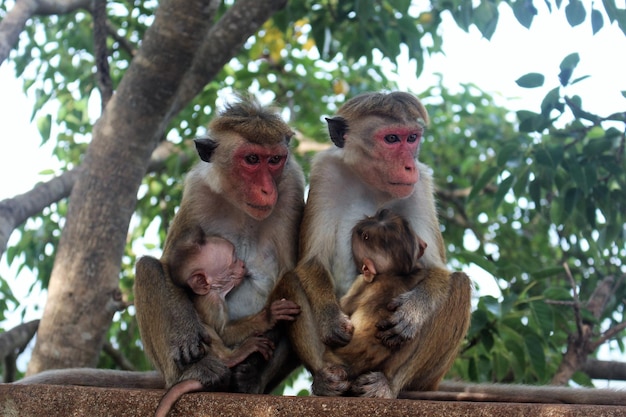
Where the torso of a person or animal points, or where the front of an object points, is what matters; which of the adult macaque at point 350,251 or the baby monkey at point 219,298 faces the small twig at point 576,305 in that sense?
the baby monkey

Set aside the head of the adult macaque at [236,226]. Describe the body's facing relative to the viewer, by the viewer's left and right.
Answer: facing the viewer and to the right of the viewer

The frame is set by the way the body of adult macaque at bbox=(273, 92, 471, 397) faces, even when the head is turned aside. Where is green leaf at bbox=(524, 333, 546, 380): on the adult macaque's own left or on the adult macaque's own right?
on the adult macaque's own left

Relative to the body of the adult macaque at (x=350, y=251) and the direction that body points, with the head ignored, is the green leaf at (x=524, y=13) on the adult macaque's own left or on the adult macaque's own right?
on the adult macaque's own left

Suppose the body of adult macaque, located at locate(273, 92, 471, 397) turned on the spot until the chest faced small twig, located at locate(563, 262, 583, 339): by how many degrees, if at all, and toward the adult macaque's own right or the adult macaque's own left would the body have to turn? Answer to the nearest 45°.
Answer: approximately 135° to the adult macaque's own left

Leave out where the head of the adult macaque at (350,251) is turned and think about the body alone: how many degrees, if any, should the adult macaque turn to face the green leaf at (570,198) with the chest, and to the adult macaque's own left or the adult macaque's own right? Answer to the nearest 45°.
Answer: approximately 135° to the adult macaque's own left

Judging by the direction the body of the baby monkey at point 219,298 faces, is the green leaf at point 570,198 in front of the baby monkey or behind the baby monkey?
in front

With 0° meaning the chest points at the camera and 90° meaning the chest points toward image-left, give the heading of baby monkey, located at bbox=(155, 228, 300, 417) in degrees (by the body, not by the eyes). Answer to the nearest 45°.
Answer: approximately 270°

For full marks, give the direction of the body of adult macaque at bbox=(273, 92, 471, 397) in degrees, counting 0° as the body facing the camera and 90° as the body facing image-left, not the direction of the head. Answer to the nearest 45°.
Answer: approximately 0°
